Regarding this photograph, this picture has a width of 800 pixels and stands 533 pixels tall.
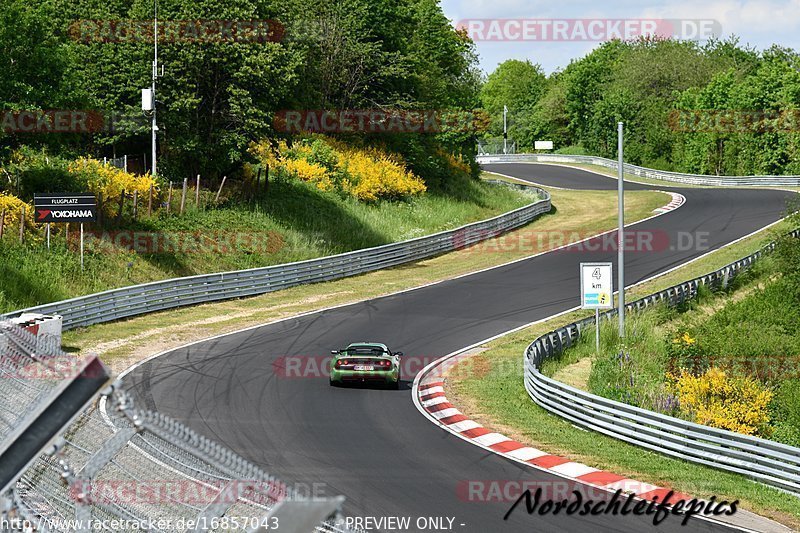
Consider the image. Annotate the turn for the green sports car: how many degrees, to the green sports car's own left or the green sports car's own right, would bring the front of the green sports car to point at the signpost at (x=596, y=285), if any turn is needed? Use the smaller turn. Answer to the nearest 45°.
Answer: approximately 45° to the green sports car's own right

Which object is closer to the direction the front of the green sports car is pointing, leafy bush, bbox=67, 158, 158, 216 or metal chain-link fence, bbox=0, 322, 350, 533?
the leafy bush

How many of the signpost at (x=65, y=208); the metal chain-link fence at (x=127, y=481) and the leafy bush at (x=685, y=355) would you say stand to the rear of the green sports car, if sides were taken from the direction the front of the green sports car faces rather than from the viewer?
1

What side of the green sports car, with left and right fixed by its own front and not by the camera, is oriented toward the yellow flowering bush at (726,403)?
right

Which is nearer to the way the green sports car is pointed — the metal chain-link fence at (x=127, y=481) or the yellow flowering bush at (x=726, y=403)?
the yellow flowering bush

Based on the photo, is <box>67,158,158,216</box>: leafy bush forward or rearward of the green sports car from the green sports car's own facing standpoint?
forward

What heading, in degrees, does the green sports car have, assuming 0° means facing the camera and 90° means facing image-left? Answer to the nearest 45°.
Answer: approximately 180°

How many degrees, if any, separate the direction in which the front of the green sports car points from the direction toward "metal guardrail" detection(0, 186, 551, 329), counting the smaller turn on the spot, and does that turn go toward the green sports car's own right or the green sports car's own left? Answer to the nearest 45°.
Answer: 0° — it already faces it

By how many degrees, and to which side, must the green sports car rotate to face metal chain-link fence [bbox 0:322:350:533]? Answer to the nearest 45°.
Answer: approximately 180°

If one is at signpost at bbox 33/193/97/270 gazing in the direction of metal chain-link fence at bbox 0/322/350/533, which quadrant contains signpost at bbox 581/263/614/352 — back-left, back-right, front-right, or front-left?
front-left
